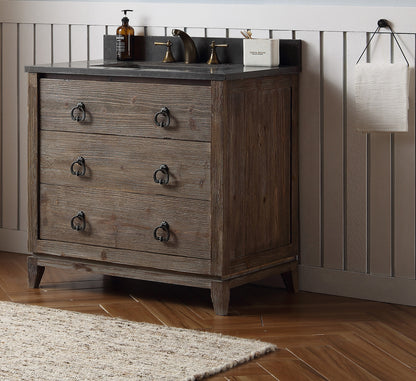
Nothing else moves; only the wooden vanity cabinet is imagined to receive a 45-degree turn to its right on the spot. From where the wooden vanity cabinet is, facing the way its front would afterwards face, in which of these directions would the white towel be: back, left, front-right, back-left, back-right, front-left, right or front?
back

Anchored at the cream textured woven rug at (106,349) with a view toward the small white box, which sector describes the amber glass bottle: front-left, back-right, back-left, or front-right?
front-left

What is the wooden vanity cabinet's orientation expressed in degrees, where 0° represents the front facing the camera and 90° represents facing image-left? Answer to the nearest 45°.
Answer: approximately 45°
